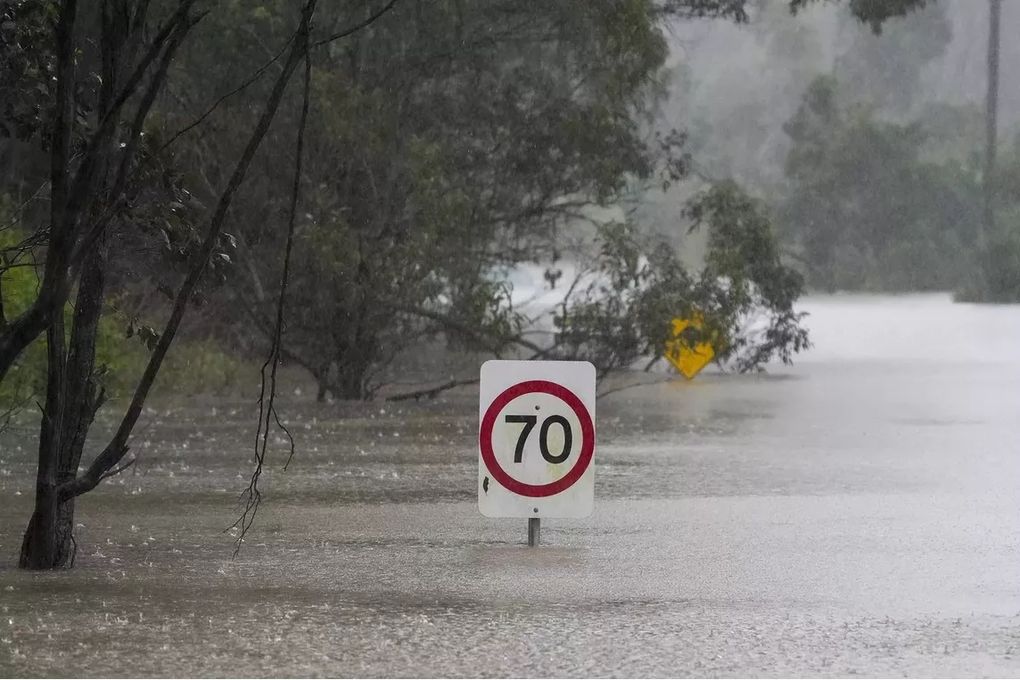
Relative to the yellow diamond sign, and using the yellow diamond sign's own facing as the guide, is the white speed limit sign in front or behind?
in front

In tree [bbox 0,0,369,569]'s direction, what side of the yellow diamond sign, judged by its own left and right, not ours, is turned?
front

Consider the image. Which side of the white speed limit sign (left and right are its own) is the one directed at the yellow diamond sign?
back

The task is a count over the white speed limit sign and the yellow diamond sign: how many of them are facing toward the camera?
2

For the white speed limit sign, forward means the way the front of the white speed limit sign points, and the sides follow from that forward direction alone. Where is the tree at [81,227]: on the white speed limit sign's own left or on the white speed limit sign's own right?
on the white speed limit sign's own right

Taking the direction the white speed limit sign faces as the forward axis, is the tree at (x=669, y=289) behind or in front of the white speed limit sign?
behind
